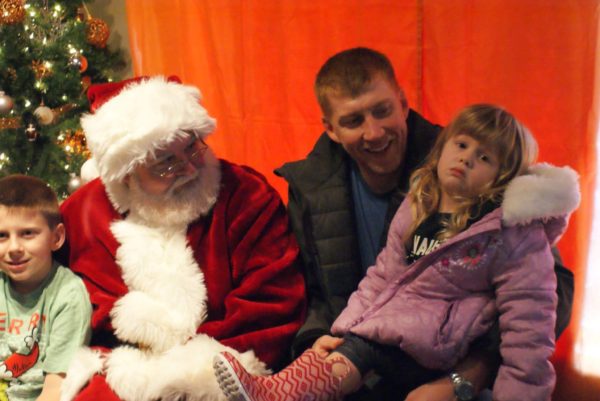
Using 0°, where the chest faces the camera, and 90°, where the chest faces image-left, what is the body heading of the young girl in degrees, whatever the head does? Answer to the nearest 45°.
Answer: approximately 45°

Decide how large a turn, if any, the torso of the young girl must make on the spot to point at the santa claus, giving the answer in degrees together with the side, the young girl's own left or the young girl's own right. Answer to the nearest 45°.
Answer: approximately 45° to the young girl's own right

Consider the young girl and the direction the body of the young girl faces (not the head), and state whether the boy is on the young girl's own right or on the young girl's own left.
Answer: on the young girl's own right

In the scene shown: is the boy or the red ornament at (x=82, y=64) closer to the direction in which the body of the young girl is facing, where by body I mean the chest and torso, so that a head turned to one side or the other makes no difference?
the boy

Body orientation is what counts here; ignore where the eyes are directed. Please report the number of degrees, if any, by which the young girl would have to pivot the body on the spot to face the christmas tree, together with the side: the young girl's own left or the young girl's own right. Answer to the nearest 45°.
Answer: approximately 90° to the young girl's own right

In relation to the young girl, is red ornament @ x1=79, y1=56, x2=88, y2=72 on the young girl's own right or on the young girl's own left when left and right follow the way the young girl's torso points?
on the young girl's own right
